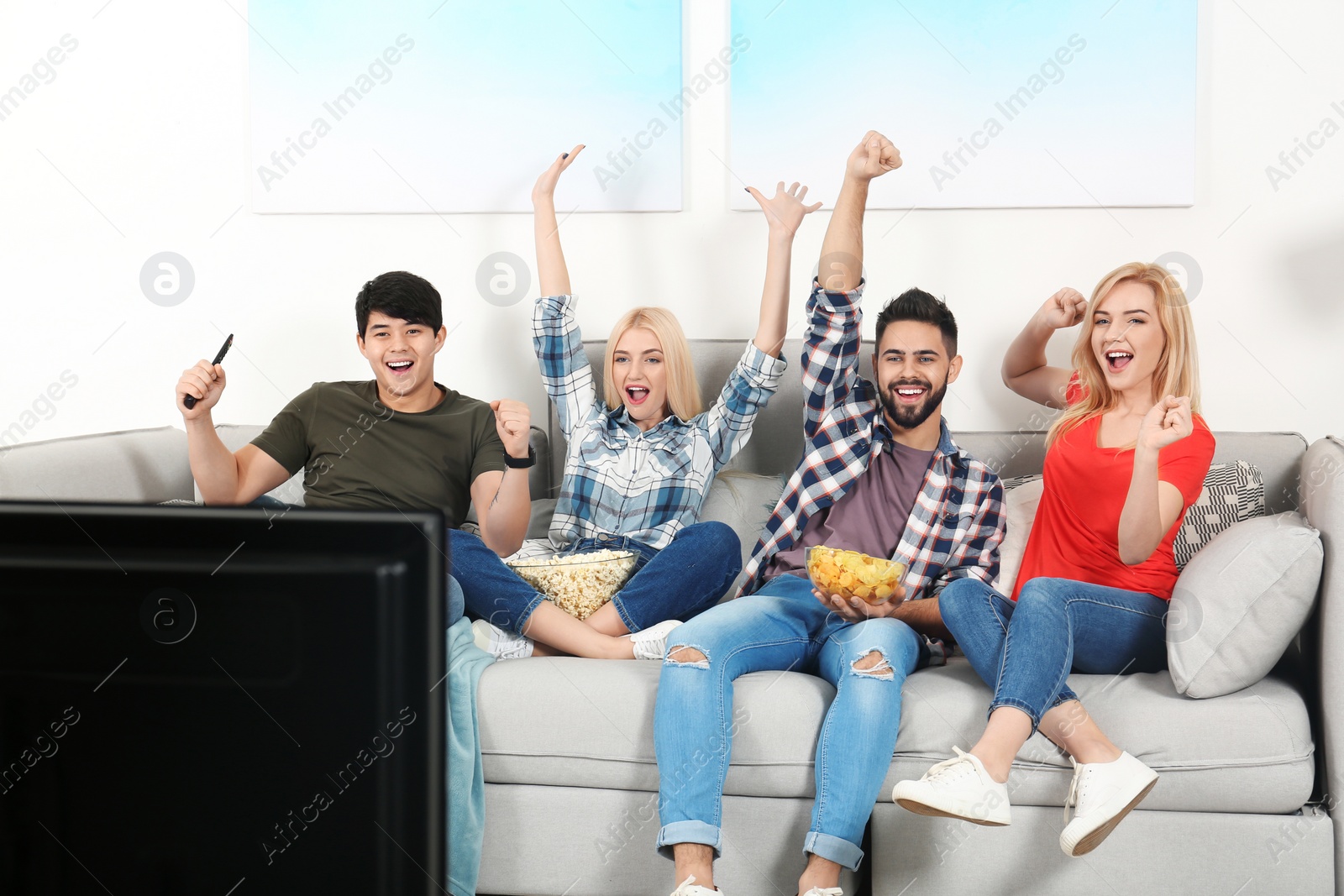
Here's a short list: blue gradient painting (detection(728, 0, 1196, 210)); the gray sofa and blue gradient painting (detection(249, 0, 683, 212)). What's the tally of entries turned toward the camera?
3

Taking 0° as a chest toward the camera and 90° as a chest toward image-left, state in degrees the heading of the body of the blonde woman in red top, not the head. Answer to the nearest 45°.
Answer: approximately 45°

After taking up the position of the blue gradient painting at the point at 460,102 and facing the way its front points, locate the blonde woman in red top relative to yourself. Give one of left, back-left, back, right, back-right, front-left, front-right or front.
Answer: front-left

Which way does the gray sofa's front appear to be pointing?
toward the camera

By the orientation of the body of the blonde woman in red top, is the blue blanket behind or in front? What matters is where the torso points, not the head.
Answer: in front

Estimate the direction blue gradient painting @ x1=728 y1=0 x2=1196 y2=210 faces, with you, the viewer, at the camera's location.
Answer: facing the viewer

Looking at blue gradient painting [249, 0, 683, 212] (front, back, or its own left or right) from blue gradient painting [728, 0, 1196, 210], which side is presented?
left
